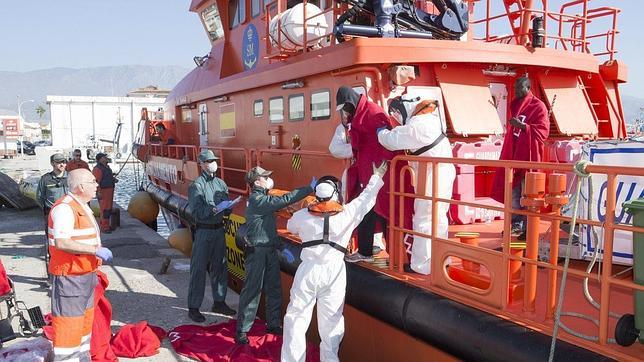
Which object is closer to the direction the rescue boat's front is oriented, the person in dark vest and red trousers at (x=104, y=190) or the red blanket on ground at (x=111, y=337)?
the person in dark vest and red trousers

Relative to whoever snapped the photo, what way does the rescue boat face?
facing away from the viewer and to the left of the viewer

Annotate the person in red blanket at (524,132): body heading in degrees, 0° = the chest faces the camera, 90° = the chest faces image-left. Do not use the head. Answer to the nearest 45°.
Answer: approximately 45°

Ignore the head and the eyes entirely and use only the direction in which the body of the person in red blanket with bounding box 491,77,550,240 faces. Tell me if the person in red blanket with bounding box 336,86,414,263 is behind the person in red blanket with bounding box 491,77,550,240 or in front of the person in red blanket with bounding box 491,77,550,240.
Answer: in front

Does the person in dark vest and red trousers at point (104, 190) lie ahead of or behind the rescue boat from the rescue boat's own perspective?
ahead

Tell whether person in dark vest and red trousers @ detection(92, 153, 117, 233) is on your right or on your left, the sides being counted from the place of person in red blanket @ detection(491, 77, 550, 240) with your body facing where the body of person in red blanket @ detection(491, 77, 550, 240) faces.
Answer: on your right

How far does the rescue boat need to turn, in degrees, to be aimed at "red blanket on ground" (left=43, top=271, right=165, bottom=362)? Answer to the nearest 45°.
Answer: approximately 135° to its left
